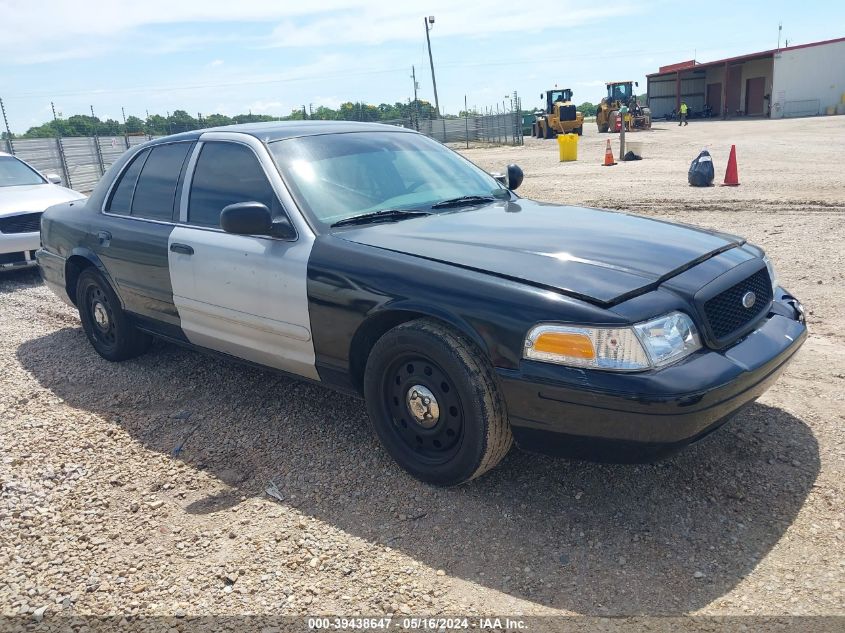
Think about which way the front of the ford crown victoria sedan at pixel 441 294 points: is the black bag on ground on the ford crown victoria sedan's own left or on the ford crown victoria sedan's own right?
on the ford crown victoria sedan's own left

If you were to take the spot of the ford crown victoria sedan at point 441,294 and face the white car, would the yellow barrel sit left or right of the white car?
right

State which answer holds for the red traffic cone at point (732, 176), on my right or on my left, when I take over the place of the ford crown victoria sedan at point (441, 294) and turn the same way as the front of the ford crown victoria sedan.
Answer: on my left

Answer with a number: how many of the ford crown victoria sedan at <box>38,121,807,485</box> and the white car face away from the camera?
0

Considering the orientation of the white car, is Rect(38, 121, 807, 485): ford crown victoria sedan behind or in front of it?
in front

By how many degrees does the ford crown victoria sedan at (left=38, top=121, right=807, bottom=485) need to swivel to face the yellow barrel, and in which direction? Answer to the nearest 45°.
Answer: approximately 135° to its left

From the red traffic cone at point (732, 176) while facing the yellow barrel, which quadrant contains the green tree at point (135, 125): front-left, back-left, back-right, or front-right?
front-left

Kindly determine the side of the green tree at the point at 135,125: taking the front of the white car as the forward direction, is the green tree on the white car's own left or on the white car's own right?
on the white car's own left

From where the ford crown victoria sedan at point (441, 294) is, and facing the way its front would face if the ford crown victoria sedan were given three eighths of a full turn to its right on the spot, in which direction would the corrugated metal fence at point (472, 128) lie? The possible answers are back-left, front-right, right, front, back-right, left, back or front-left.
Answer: right

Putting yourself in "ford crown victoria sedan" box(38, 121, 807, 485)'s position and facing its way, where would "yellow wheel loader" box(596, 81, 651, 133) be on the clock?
The yellow wheel loader is roughly at 8 o'clock from the ford crown victoria sedan.

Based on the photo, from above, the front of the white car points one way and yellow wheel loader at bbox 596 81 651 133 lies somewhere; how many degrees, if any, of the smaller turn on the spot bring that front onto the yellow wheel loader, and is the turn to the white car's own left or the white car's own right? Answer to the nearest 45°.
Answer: approximately 90° to the white car's own left

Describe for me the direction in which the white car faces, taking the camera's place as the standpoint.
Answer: facing the viewer and to the right of the viewer

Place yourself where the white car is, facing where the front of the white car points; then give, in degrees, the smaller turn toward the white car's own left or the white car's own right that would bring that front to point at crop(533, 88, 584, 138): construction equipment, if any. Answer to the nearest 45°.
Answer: approximately 90° to the white car's own left

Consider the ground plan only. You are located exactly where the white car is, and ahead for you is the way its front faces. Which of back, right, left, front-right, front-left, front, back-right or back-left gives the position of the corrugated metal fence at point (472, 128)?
left
